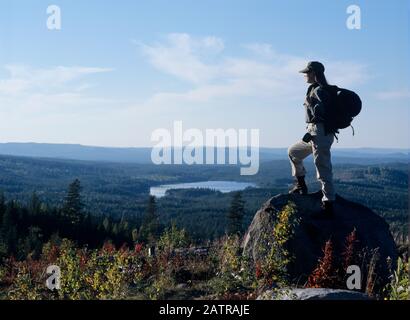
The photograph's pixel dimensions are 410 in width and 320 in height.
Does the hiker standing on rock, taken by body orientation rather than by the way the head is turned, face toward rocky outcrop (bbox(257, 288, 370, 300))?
no

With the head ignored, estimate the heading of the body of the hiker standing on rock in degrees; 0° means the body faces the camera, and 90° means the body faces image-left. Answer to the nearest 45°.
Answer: approximately 90°

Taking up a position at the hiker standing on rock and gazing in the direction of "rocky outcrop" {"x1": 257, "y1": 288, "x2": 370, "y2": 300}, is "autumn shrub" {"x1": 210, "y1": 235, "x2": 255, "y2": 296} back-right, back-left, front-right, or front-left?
front-right
